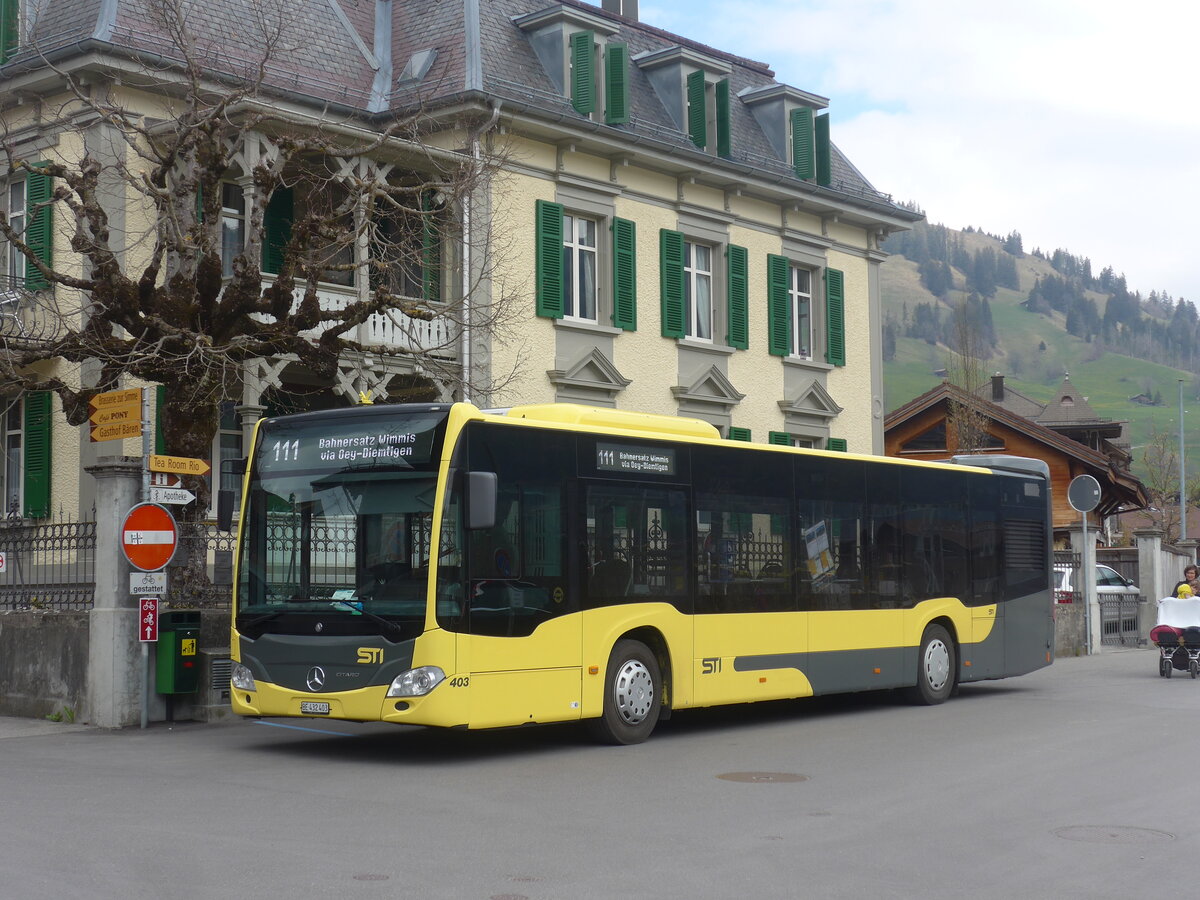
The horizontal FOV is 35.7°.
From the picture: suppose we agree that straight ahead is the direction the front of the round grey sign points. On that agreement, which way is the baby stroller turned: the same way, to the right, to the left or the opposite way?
the opposite way

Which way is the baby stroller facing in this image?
toward the camera

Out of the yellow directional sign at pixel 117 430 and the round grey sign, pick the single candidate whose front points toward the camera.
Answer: the yellow directional sign

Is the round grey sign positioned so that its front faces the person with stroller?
no

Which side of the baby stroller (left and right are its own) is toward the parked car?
back

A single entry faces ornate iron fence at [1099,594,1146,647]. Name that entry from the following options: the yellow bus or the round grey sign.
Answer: the round grey sign

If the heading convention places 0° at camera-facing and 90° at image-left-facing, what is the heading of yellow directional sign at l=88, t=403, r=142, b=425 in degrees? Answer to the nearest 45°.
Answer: approximately 0°

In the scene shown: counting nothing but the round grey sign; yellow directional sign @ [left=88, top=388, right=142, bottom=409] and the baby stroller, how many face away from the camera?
1

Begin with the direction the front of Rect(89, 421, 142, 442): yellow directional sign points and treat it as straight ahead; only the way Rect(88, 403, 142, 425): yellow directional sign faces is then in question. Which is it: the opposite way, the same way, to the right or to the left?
the same way

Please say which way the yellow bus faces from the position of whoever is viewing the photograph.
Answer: facing the viewer and to the left of the viewer

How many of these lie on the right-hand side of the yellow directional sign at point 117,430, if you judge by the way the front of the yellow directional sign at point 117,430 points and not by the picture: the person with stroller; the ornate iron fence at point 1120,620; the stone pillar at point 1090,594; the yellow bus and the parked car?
0

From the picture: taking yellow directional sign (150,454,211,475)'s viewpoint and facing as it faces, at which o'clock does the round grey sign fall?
The round grey sign is roughly at 8 o'clock from the yellow directional sign.

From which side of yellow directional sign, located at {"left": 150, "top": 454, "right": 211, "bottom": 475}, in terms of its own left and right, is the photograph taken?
front
